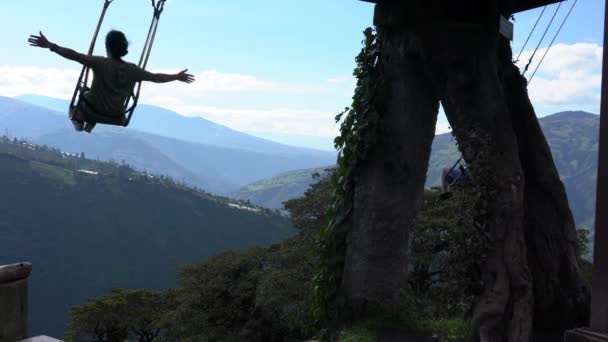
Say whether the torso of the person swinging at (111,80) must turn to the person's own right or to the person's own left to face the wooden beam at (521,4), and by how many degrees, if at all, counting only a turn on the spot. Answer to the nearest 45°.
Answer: approximately 90° to the person's own right

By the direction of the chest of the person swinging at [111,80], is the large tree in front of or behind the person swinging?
behind

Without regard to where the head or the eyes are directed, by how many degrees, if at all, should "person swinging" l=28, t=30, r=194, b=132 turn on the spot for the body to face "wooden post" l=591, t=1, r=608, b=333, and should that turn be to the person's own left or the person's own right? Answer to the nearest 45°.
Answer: approximately 180°

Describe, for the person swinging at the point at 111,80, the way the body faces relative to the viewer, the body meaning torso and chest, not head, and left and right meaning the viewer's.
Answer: facing away from the viewer and to the left of the viewer
